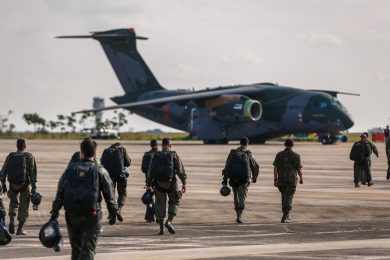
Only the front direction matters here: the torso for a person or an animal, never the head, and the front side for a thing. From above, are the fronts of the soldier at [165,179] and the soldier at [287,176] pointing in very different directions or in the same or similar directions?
same or similar directions

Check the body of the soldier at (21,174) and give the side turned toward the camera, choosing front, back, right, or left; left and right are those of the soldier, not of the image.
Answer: back

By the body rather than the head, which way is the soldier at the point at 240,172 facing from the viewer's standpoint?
away from the camera

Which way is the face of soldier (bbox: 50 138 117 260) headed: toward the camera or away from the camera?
away from the camera

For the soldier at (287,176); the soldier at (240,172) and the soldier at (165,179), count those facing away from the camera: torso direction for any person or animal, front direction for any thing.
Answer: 3

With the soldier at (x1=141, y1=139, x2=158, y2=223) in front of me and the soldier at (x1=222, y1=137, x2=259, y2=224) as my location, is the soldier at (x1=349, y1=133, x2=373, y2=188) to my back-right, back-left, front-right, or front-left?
back-right

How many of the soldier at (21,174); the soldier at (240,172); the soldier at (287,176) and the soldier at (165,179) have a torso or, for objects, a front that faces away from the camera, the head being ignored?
4

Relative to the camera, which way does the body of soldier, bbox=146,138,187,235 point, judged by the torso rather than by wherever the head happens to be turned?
away from the camera

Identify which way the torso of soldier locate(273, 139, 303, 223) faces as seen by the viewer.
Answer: away from the camera
